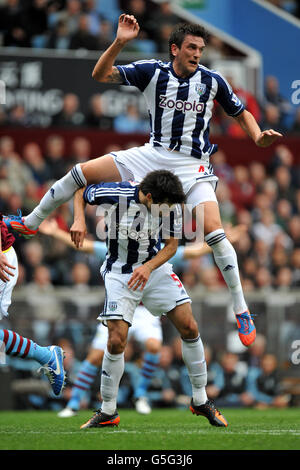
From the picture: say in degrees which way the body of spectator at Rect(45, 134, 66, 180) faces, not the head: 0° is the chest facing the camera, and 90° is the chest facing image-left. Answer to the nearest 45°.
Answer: approximately 0°

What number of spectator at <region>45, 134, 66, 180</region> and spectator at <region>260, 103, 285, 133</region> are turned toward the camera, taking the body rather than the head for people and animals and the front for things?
2

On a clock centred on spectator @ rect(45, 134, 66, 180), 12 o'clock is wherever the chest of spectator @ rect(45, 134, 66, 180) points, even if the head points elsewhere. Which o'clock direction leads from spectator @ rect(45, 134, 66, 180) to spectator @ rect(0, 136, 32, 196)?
spectator @ rect(0, 136, 32, 196) is roughly at 2 o'clock from spectator @ rect(45, 134, 66, 180).

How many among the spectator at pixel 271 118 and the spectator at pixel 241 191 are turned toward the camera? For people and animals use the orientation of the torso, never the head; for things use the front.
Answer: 2

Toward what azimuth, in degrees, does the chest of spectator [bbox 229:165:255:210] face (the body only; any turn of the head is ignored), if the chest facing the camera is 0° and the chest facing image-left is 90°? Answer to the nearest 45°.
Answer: approximately 0°
